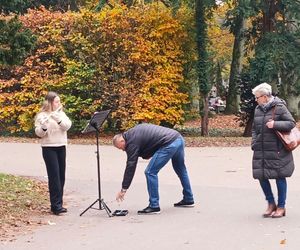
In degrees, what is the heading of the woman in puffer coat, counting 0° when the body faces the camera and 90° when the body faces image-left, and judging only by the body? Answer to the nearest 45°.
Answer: approximately 45°
